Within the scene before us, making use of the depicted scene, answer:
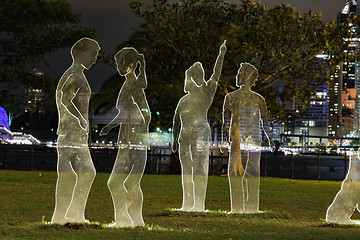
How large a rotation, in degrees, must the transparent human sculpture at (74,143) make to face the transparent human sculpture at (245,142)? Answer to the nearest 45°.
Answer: approximately 45° to its left

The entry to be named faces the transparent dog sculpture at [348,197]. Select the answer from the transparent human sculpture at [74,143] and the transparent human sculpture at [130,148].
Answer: the transparent human sculpture at [74,143]

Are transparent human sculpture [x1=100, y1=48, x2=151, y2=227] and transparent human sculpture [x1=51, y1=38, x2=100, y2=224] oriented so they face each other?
yes

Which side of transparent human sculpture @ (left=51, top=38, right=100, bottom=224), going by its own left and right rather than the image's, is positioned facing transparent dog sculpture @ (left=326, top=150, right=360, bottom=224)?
front

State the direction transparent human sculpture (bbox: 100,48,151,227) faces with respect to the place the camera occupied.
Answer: facing to the left of the viewer

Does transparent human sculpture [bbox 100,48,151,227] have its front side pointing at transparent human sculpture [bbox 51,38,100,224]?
yes

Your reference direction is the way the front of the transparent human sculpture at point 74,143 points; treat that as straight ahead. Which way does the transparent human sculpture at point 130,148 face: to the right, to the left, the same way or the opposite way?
the opposite way

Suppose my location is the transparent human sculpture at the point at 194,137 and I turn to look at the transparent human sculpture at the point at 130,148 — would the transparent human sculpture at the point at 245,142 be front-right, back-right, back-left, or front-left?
back-left

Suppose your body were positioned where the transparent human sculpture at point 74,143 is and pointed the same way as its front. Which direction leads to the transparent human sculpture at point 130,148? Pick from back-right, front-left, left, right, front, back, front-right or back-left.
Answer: front

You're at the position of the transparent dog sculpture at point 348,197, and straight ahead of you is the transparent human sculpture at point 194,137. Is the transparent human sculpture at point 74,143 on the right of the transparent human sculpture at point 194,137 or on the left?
left

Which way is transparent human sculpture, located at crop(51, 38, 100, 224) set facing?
to the viewer's right
